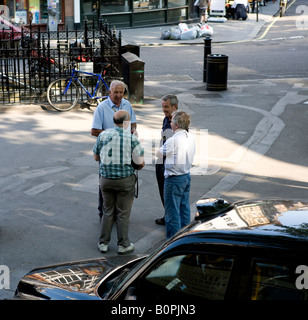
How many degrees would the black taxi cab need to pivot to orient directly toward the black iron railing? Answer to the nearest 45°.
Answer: approximately 90° to its right

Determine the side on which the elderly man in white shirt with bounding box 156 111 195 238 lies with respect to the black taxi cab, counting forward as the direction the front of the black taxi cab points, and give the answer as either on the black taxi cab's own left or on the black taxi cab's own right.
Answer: on the black taxi cab's own right

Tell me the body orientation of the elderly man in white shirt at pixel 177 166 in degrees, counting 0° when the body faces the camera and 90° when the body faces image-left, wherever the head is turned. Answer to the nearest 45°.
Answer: approximately 135°

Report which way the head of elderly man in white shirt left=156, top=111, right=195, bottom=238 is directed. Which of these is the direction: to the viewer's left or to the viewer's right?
to the viewer's left

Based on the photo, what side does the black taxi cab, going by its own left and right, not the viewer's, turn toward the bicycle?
right

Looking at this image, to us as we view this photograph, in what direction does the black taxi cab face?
facing to the left of the viewer

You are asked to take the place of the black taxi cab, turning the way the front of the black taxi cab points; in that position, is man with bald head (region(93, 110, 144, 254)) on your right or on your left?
on your right

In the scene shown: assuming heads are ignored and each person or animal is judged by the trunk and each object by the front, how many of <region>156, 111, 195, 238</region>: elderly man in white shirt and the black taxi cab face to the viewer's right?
0

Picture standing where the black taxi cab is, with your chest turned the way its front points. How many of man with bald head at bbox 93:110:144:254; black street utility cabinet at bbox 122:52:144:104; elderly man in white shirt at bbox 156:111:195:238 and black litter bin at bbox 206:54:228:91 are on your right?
4

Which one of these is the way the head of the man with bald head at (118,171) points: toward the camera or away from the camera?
away from the camera

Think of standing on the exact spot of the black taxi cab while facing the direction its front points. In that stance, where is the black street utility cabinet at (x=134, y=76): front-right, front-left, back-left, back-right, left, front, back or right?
right
